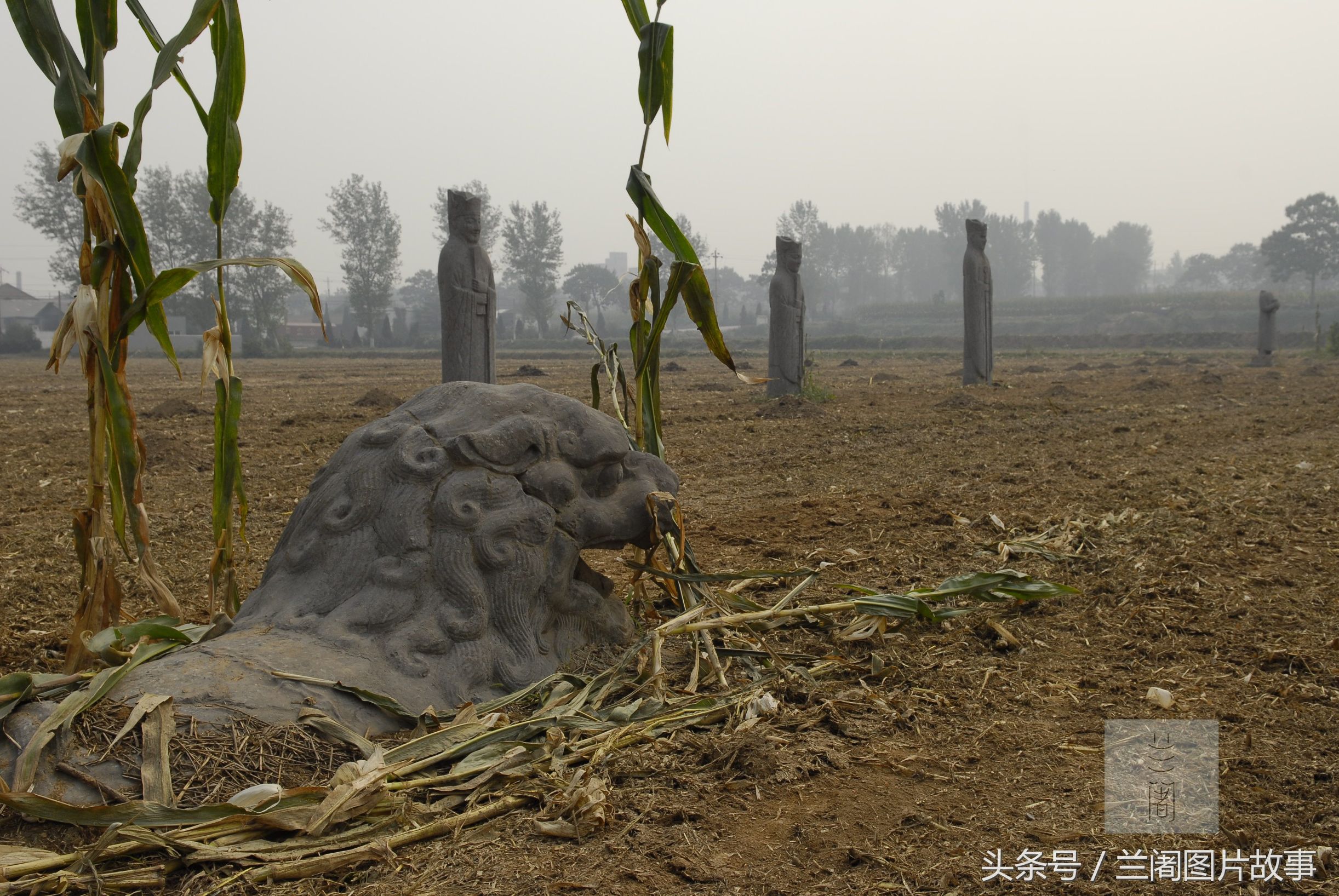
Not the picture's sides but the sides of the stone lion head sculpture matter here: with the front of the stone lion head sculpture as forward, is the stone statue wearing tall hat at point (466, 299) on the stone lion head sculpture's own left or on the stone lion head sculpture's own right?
on the stone lion head sculpture's own left

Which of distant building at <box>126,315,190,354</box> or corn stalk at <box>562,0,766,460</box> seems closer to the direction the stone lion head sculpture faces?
the corn stalk

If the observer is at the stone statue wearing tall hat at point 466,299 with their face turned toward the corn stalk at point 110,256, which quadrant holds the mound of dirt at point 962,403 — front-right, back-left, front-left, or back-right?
back-left

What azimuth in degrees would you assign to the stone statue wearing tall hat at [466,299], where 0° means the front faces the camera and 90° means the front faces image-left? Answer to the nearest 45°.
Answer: approximately 315°

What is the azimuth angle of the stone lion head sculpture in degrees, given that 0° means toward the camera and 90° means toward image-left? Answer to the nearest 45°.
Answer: approximately 270°

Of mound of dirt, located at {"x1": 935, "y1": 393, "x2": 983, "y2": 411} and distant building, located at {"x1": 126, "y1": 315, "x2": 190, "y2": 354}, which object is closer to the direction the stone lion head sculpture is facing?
the mound of dirt

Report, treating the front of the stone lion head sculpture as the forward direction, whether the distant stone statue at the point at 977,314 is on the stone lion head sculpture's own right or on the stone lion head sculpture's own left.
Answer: on the stone lion head sculpture's own left

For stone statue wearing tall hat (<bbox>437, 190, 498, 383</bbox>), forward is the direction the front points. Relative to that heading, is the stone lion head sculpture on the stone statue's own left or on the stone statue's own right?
on the stone statue's own right

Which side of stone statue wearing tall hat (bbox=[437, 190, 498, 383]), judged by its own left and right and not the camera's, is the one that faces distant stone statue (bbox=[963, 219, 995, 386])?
left
